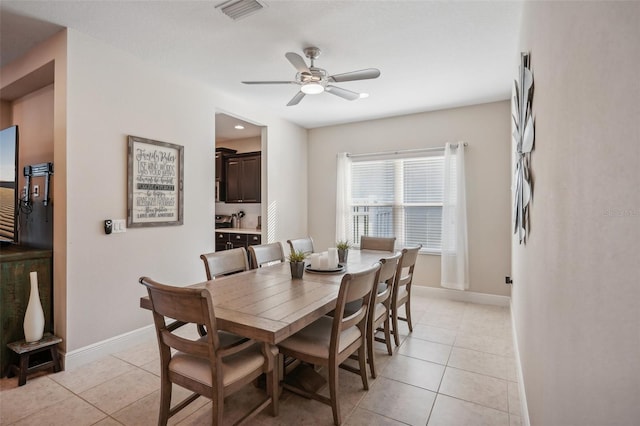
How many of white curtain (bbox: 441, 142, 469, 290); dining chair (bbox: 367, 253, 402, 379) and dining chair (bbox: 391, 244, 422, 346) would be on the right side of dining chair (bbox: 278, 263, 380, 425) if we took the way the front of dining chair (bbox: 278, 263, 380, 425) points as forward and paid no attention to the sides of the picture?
3

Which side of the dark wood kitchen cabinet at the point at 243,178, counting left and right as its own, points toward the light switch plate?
front

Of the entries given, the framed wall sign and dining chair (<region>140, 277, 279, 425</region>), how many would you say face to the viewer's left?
0

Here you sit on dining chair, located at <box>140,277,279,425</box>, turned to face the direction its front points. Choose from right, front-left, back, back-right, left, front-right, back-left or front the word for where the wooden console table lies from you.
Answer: left

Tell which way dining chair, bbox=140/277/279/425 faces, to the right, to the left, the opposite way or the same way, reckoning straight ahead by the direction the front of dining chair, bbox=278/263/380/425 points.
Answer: to the right

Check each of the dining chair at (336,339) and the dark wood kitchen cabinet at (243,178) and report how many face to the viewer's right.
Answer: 0

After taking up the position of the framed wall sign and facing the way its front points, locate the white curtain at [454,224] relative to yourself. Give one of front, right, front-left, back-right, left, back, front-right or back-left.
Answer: front-left

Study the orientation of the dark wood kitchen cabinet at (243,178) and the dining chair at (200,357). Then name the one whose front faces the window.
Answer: the dining chair

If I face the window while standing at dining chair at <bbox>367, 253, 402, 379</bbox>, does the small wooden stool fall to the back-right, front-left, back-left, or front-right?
back-left

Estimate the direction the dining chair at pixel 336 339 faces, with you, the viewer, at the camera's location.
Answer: facing away from the viewer and to the left of the viewer

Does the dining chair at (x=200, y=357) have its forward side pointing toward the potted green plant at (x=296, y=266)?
yes

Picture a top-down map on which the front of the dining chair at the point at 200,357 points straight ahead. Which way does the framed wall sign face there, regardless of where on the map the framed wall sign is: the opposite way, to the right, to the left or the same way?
to the right

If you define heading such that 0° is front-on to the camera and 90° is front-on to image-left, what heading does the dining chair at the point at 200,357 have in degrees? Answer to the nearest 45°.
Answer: approximately 225°

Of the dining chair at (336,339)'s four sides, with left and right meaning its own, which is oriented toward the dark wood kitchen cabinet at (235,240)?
front

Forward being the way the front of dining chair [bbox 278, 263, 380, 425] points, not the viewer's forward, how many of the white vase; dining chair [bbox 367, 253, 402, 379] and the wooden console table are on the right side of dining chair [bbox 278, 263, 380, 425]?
1

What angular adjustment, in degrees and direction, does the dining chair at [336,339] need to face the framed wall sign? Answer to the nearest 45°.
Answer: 0° — it already faces it

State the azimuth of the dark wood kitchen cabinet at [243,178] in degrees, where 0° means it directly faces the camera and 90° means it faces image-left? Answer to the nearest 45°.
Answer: approximately 45°

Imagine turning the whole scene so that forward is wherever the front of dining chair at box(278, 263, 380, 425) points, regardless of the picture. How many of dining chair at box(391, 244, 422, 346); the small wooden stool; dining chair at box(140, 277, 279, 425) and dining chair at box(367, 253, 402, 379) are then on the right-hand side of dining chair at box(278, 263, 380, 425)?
2

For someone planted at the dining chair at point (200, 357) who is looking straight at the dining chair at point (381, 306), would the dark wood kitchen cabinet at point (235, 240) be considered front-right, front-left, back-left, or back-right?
front-left
